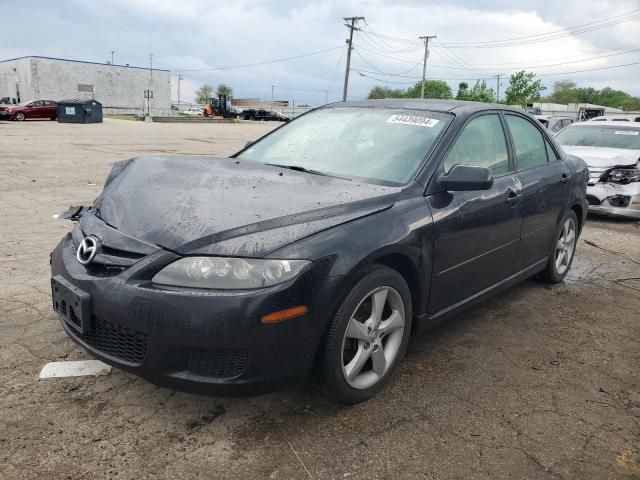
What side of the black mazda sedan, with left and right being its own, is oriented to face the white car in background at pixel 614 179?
back

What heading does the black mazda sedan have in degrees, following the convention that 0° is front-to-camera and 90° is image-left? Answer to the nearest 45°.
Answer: approximately 45°

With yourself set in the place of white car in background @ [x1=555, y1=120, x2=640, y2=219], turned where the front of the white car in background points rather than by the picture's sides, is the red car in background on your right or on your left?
on your right

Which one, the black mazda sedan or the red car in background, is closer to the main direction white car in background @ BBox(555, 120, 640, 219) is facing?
the black mazda sedan

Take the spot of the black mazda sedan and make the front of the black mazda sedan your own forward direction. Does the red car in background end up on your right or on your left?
on your right

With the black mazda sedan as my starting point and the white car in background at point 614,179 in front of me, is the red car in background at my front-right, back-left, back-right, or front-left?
front-left

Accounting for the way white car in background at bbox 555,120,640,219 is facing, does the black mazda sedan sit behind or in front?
in front

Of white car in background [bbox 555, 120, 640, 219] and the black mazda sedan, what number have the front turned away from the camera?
0
